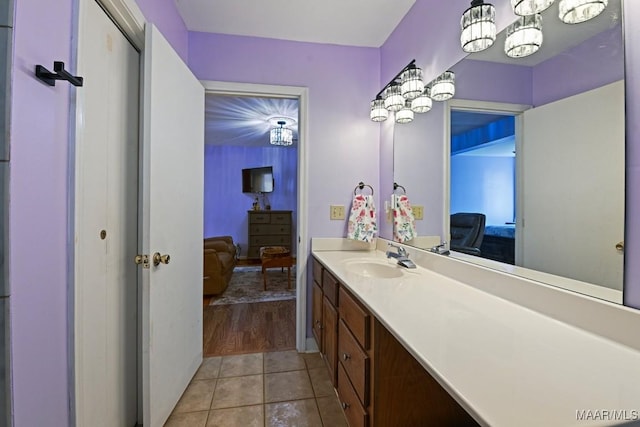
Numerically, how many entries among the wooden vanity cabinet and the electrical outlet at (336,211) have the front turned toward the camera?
1

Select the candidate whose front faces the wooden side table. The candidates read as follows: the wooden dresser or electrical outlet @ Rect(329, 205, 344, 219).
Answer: the wooden dresser

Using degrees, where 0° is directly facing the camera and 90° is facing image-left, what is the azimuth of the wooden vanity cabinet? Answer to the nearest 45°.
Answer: approximately 90°

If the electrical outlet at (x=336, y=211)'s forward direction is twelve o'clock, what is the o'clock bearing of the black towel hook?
The black towel hook is roughly at 1 o'clock from the electrical outlet.

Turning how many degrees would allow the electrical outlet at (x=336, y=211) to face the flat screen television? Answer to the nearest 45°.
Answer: approximately 135° to its right

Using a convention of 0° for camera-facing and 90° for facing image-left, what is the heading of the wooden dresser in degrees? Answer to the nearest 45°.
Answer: approximately 0°

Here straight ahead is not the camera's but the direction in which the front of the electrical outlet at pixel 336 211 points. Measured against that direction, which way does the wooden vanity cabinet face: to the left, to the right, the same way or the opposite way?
to the right

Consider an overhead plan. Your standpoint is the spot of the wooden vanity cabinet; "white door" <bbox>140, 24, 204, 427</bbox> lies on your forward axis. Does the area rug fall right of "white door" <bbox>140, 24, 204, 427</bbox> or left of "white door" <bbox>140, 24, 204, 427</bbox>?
right

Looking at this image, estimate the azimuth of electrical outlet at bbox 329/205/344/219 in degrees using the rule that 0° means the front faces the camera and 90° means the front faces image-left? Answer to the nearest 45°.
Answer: approximately 0°

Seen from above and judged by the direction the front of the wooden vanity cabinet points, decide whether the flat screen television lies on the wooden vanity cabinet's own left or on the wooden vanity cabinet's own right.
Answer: on the wooden vanity cabinet's own right

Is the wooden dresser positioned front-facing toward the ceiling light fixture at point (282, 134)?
yes
